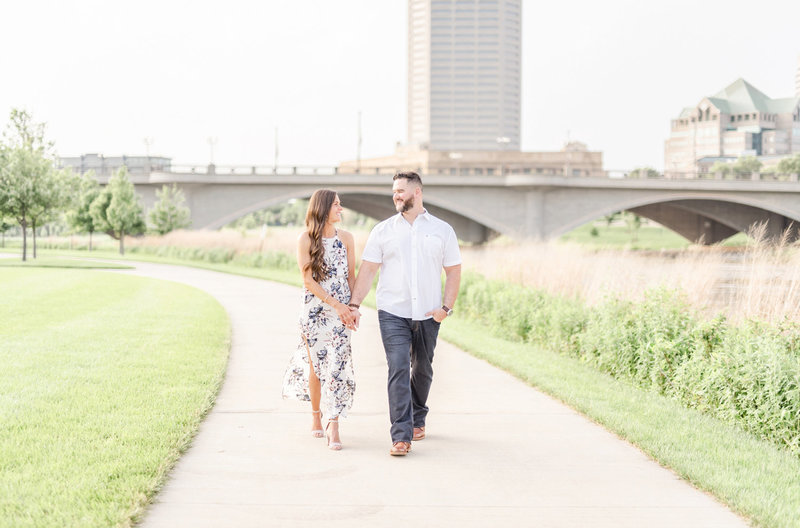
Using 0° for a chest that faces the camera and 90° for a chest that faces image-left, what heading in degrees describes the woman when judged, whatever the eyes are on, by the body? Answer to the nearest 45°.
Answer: approximately 315°

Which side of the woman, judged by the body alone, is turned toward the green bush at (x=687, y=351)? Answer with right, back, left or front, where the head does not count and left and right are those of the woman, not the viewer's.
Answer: left

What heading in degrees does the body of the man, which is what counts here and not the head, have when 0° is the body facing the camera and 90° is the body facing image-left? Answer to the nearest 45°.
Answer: approximately 0°

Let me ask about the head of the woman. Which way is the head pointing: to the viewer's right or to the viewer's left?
to the viewer's right
